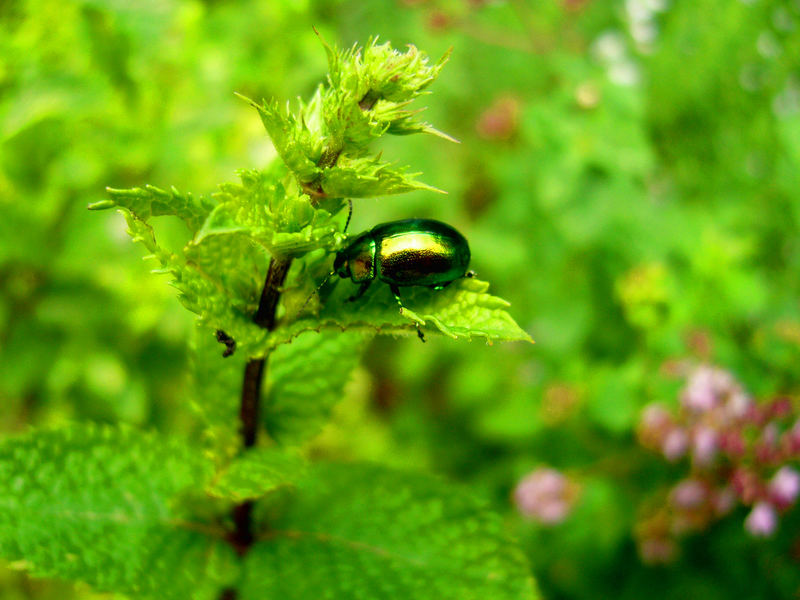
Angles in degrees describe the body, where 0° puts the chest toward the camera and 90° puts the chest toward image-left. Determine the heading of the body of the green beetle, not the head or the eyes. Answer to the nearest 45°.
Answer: approximately 90°
